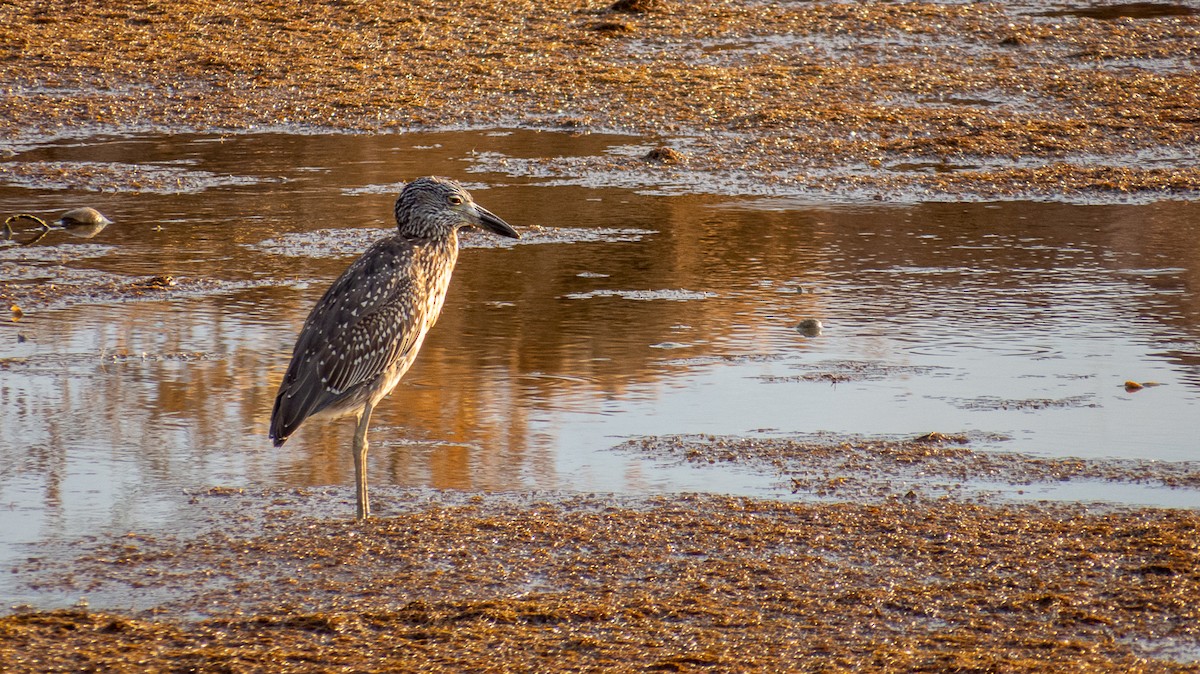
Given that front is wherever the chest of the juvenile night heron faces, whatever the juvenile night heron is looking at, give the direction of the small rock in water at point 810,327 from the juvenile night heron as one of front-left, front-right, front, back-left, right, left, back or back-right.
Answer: front-left

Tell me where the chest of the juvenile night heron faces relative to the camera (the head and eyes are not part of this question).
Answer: to the viewer's right
